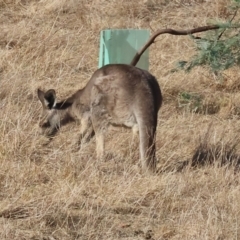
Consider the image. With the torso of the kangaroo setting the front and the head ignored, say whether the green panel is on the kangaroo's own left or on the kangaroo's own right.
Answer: on the kangaroo's own right

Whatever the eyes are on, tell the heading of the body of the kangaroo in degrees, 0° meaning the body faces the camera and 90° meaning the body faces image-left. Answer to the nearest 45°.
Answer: approximately 90°

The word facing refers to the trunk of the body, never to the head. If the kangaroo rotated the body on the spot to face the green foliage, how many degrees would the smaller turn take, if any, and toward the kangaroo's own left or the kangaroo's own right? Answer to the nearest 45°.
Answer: approximately 135° to the kangaroo's own right
